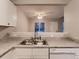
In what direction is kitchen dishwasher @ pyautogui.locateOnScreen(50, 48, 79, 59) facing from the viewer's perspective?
toward the camera

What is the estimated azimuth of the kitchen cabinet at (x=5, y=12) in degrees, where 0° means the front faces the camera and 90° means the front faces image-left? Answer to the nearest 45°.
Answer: approximately 315°

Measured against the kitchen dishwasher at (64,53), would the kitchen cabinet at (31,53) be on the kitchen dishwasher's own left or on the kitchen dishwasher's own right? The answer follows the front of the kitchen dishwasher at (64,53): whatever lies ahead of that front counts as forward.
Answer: on the kitchen dishwasher's own right

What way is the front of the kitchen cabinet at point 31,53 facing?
toward the camera

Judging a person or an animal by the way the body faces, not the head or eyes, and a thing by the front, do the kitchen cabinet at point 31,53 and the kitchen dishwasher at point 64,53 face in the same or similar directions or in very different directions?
same or similar directions

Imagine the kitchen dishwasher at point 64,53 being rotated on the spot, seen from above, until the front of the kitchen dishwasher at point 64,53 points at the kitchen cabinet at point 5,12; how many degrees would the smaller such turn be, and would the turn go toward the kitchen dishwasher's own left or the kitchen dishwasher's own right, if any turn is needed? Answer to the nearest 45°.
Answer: approximately 90° to the kitchen dishwasher's own right

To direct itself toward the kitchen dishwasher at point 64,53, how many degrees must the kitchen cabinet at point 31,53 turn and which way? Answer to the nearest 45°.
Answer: approximately 90° to its left

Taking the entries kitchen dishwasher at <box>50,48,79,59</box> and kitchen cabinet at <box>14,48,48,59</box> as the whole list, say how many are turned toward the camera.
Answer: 2
